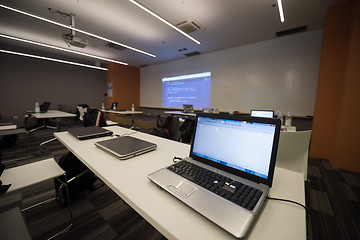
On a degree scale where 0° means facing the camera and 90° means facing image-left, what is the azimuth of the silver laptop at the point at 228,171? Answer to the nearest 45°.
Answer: approximately 45°

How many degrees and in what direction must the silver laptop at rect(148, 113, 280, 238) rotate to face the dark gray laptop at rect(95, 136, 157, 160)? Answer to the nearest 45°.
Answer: approximately 45° to its right

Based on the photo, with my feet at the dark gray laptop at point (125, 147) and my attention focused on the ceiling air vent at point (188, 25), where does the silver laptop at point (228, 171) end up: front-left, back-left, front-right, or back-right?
back-right

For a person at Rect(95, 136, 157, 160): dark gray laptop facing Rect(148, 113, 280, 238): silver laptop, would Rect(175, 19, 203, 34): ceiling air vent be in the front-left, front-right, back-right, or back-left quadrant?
back-left

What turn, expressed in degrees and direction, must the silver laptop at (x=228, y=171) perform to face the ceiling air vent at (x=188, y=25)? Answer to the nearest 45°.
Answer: approximately 135° to its right

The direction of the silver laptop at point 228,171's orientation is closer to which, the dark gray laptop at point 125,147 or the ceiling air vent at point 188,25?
the dark gray laptop
